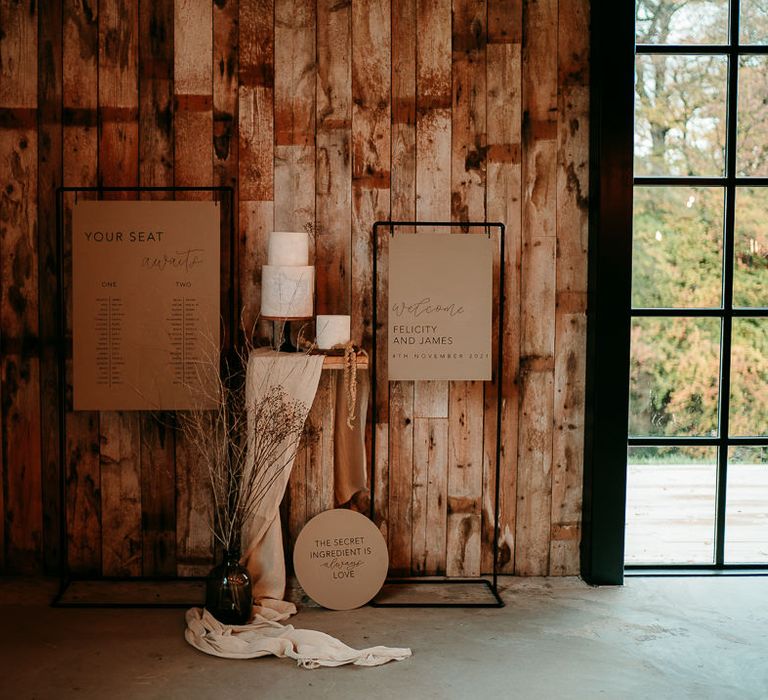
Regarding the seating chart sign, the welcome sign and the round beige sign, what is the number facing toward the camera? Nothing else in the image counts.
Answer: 3

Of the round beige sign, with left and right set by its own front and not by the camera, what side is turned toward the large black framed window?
left

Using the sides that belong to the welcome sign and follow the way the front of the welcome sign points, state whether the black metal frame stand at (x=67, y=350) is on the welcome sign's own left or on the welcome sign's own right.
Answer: on the welcome sign's own right

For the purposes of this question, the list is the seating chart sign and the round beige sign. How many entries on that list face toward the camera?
2

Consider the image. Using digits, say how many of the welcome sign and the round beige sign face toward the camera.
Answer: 2

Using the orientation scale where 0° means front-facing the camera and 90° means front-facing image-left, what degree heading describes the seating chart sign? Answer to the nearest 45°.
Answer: approximately 0°

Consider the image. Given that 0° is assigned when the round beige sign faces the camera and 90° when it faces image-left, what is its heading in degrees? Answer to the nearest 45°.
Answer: approximately 0°
